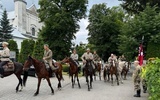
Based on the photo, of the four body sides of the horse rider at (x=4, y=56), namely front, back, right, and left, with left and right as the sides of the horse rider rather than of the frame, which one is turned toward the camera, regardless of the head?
left

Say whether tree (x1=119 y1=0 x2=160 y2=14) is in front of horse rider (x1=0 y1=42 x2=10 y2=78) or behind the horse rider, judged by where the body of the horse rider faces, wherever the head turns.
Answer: behind

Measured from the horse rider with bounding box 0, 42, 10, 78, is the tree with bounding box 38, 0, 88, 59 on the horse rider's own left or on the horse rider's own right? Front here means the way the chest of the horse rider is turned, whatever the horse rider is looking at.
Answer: on the horse rider's own right

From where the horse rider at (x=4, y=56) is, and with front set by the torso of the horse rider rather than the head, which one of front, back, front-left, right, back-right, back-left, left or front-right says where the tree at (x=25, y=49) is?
right

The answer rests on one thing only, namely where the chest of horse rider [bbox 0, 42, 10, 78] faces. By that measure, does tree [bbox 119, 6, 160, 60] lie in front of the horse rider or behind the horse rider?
behind
